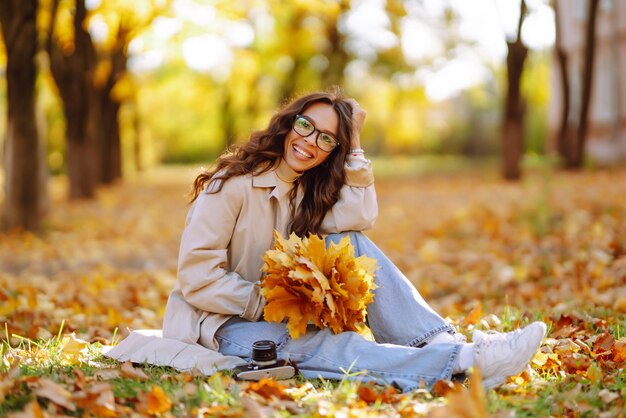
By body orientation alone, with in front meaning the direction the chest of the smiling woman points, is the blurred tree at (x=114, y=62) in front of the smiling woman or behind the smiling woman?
behind

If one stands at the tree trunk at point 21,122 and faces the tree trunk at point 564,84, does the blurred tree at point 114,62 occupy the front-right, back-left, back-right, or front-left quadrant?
front-left

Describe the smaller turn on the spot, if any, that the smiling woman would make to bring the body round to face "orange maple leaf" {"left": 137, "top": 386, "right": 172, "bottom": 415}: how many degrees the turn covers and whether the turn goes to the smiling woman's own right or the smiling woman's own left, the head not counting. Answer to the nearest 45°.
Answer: approximately 90° to the smiling woman's own right

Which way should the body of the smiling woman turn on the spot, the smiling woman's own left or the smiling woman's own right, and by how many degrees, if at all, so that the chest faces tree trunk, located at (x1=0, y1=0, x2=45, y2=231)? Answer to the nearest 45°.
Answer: approximately 180°

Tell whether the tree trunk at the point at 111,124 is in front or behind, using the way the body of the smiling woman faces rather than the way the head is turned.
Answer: behind

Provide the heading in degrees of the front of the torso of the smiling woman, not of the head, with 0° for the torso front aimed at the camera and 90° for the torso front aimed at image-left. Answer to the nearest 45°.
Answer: approximately 315°

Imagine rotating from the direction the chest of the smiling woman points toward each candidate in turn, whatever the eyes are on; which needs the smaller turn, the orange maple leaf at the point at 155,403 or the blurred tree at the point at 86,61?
the orange maple leaf

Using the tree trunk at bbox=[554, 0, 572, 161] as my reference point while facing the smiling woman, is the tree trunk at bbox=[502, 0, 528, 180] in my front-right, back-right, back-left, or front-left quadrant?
front-right

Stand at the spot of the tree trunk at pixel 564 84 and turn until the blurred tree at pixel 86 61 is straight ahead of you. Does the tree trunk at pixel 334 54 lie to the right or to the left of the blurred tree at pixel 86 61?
right

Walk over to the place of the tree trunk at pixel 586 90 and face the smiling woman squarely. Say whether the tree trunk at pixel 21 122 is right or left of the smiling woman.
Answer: right

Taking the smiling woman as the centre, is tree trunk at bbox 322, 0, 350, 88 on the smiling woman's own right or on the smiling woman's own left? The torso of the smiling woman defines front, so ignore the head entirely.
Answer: on the smiling woman's own left

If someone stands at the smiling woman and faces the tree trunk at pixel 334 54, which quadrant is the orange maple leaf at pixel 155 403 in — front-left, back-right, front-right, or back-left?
back-left
